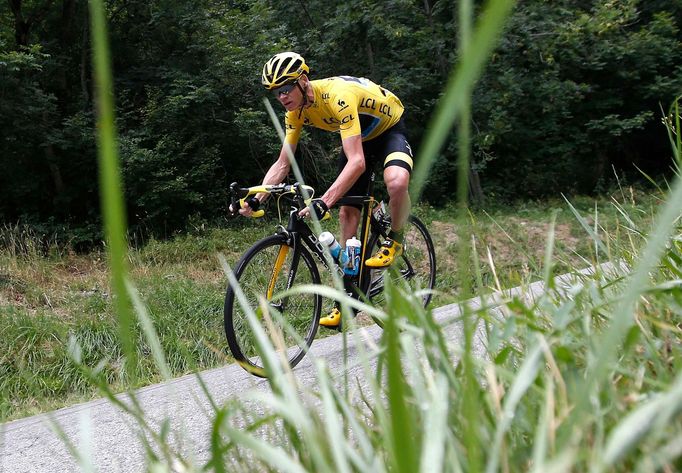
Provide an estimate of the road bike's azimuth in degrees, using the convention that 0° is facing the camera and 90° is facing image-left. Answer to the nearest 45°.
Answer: approximately 45°

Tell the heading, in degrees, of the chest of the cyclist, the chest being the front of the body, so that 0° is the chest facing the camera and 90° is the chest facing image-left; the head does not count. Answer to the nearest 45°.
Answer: approximately 45°

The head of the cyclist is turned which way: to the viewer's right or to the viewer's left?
to the viewer's left

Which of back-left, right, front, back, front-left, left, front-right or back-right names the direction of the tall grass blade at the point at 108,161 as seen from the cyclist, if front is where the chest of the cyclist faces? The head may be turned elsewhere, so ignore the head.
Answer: front-left
